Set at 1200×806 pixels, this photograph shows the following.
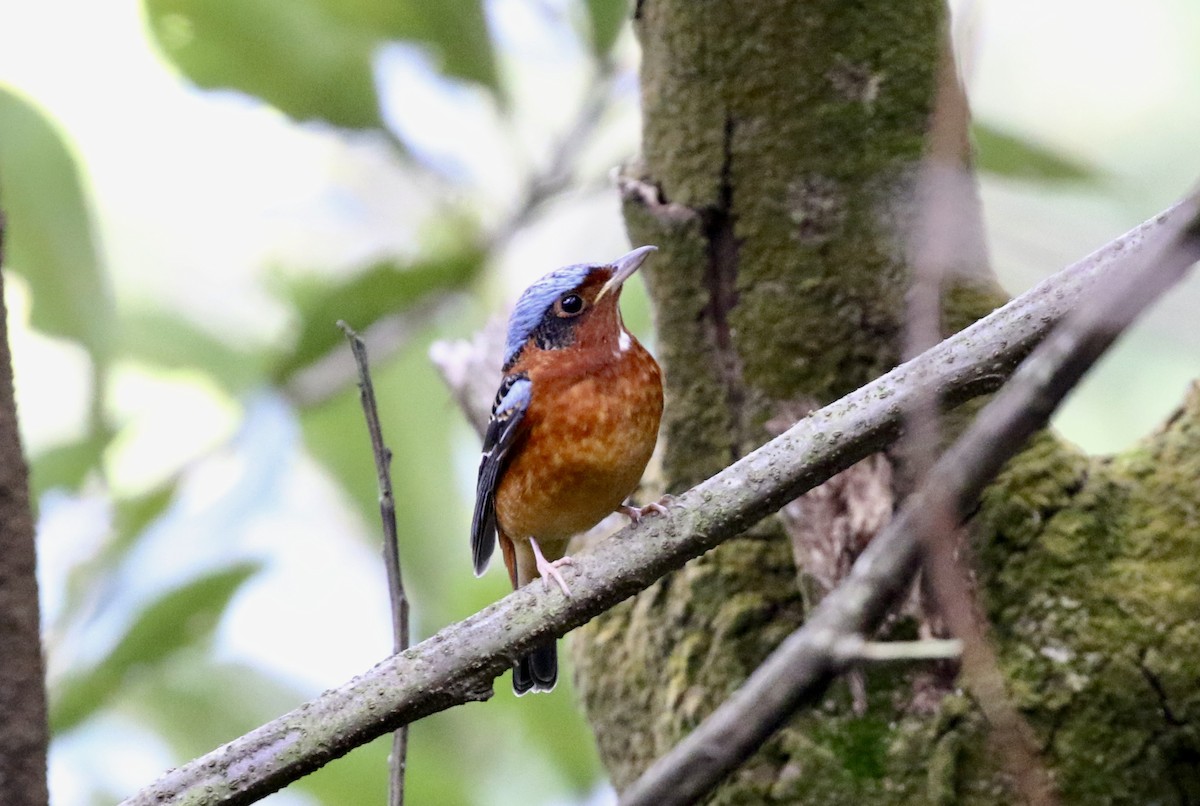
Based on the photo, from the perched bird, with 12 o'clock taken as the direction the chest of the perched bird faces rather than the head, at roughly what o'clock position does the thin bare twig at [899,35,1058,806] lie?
The thin bare twig is roughly at 12 o'clock from the perched bird.

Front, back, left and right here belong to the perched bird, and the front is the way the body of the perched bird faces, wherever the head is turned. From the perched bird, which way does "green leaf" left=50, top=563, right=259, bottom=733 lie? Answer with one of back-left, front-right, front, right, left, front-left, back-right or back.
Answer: back-right

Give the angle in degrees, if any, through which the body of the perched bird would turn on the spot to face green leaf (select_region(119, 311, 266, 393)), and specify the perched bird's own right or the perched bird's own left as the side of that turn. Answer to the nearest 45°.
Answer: approximately 180°

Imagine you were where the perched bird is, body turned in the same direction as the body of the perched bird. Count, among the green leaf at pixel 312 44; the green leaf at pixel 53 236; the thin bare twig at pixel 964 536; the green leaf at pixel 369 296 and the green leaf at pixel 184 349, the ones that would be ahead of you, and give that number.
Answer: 1

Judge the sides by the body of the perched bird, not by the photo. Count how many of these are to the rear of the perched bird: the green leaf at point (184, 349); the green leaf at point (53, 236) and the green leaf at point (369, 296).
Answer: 3

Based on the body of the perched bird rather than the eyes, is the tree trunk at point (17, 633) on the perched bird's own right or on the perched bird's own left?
on the perched bird's own right

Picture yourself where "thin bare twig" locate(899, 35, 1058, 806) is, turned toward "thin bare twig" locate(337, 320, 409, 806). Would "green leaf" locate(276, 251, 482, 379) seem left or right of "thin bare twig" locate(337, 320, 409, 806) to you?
right

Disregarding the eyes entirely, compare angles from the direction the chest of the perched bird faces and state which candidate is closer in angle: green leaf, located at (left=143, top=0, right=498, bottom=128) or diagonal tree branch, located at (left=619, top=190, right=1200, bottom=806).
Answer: the diagonal tree branch

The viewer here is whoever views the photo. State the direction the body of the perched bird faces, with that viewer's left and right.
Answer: facing the viewer and to the right of the viewer

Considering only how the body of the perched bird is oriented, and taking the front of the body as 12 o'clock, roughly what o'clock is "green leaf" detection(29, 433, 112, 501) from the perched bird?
The green leaf is roughly at 5 o'clock from the perched bird.

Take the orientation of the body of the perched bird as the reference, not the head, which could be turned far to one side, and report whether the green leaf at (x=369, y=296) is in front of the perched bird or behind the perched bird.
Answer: behind
